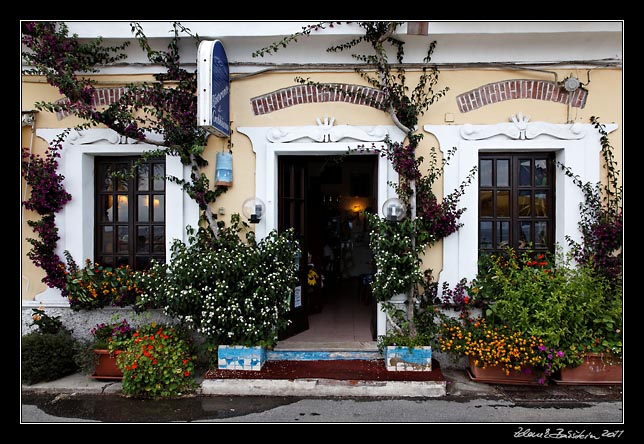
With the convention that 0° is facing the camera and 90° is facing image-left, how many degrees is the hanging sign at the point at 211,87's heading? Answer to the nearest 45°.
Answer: approximately 315°

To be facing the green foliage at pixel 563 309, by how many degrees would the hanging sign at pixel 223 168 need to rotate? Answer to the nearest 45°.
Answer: approximately 45° to its left

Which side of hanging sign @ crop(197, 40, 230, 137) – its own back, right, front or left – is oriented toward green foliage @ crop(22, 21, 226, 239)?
back

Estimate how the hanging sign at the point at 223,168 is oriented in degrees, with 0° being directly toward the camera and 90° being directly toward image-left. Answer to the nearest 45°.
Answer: approximately 0°
